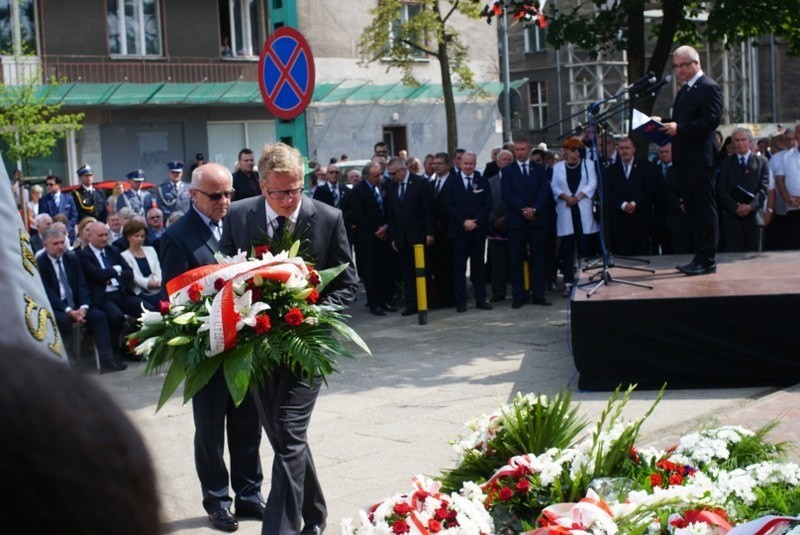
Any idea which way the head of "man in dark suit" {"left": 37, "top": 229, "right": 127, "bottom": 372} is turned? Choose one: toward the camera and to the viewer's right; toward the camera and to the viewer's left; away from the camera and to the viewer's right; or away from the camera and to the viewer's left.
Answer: toward the camera and to the viewer's right

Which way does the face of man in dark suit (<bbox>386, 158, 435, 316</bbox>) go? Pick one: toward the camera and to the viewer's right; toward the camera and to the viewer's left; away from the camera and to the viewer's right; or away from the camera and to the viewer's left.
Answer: toward the camera and to the viewer's left

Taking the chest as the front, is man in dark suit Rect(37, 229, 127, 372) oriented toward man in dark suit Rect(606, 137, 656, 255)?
no

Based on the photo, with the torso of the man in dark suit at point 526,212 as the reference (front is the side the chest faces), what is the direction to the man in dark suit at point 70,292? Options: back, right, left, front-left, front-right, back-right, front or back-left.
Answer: front-right

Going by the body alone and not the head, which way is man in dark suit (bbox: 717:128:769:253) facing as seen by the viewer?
toward the camera

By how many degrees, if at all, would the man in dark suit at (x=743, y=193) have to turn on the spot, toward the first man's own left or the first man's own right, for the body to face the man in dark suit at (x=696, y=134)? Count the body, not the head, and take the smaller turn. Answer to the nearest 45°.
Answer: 0° — they already face them

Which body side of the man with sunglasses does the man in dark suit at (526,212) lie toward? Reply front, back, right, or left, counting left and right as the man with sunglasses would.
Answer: left

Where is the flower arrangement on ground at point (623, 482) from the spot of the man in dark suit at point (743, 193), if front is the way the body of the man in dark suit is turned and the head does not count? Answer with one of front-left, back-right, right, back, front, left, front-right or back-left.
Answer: front

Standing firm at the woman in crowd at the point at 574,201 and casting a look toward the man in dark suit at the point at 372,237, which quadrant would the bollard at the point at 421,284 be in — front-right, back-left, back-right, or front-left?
front-left

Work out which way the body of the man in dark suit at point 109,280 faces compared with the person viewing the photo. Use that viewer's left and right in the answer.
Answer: facing the viewer and to the right of the viewer

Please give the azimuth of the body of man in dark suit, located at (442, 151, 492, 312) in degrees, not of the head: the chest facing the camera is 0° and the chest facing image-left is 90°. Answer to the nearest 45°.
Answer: approximately 0°

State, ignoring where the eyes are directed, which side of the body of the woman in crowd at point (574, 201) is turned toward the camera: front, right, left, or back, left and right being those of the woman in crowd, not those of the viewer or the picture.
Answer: front

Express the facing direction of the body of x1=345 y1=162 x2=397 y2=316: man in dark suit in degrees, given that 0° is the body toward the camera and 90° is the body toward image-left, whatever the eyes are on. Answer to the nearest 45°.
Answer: approximately 315°

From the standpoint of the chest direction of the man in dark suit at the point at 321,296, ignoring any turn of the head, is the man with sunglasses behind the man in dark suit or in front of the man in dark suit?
behind

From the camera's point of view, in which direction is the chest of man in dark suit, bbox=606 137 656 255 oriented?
toward the camera

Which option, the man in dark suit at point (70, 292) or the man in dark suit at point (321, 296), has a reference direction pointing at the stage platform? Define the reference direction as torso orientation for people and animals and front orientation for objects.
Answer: the man in dark suit at point (70, 292)

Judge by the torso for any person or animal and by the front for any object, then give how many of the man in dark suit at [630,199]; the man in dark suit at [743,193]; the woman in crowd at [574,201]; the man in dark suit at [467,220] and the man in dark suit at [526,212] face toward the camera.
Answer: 5
